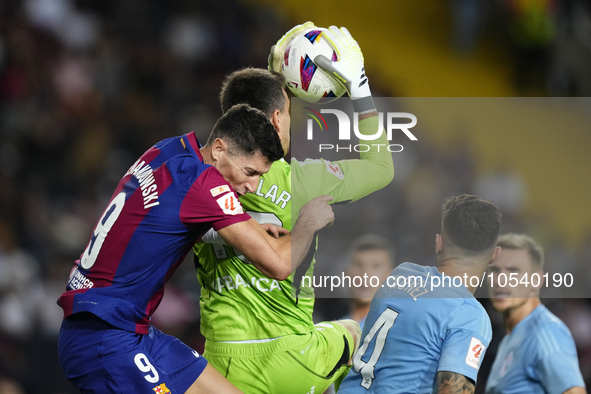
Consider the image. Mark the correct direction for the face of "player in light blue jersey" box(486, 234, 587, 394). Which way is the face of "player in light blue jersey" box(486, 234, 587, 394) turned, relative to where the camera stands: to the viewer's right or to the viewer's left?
to the viewer's left

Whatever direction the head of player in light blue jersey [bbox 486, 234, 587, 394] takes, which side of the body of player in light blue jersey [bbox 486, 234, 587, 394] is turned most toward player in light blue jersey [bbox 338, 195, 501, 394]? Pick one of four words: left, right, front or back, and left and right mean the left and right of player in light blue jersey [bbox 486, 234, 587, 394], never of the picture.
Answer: front

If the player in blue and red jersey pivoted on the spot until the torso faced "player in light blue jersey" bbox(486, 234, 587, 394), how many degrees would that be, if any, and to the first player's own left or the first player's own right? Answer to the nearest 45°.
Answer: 0° — they already face them

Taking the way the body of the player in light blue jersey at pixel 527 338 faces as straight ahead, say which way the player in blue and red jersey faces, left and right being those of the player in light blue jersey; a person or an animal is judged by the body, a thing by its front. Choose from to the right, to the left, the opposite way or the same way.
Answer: the opposite way

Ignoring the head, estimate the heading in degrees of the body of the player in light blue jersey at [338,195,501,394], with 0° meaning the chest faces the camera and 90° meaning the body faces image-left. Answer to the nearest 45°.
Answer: approximately 225°

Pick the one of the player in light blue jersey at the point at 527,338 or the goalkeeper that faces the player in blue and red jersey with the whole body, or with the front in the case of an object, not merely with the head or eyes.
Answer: the player in light blue jersey

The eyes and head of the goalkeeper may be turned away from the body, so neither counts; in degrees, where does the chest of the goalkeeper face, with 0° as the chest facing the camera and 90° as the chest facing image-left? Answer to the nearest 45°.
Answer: approximately 225°

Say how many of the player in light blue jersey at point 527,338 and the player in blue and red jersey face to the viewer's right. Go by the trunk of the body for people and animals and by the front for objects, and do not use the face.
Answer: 1
